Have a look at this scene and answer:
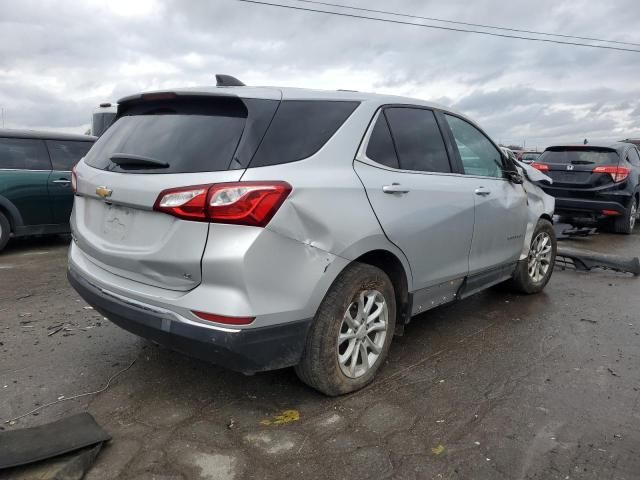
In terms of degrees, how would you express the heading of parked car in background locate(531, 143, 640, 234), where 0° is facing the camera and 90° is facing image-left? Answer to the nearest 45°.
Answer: approximately 225°

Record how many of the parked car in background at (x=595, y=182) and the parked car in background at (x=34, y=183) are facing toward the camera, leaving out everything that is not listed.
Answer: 0

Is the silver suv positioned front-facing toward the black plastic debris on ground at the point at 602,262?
yes

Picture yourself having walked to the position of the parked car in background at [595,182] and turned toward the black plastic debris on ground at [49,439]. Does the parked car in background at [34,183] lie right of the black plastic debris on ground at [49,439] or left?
right

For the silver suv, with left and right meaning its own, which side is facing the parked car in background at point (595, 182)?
front

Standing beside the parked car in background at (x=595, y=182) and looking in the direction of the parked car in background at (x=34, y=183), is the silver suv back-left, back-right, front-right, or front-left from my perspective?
front-left

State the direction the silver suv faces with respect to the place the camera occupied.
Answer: facing away from the viewer and to the right of the viewer

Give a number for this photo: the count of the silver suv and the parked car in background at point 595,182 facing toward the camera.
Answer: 0

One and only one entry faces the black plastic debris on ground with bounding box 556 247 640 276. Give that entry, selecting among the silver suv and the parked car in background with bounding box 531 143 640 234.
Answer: the silver suv

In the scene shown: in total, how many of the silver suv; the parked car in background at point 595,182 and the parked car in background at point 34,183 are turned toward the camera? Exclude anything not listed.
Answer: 0

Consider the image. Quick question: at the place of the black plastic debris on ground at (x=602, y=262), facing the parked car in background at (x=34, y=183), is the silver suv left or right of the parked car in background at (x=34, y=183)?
left
